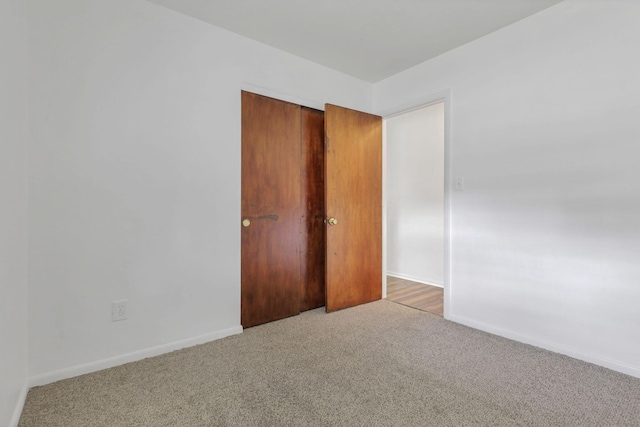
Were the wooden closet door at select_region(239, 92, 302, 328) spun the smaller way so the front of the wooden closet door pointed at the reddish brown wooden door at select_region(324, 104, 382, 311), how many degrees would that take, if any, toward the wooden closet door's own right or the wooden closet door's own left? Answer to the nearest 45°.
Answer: approximately 45° to the wooden closet door's own left

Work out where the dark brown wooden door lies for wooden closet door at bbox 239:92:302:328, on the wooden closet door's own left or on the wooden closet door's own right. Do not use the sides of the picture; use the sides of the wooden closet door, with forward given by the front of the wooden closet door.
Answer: on the wooden closet door's own left

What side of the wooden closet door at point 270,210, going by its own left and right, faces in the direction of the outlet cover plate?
right

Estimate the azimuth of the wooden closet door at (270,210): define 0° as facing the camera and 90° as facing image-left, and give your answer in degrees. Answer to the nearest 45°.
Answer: approximately 315°
